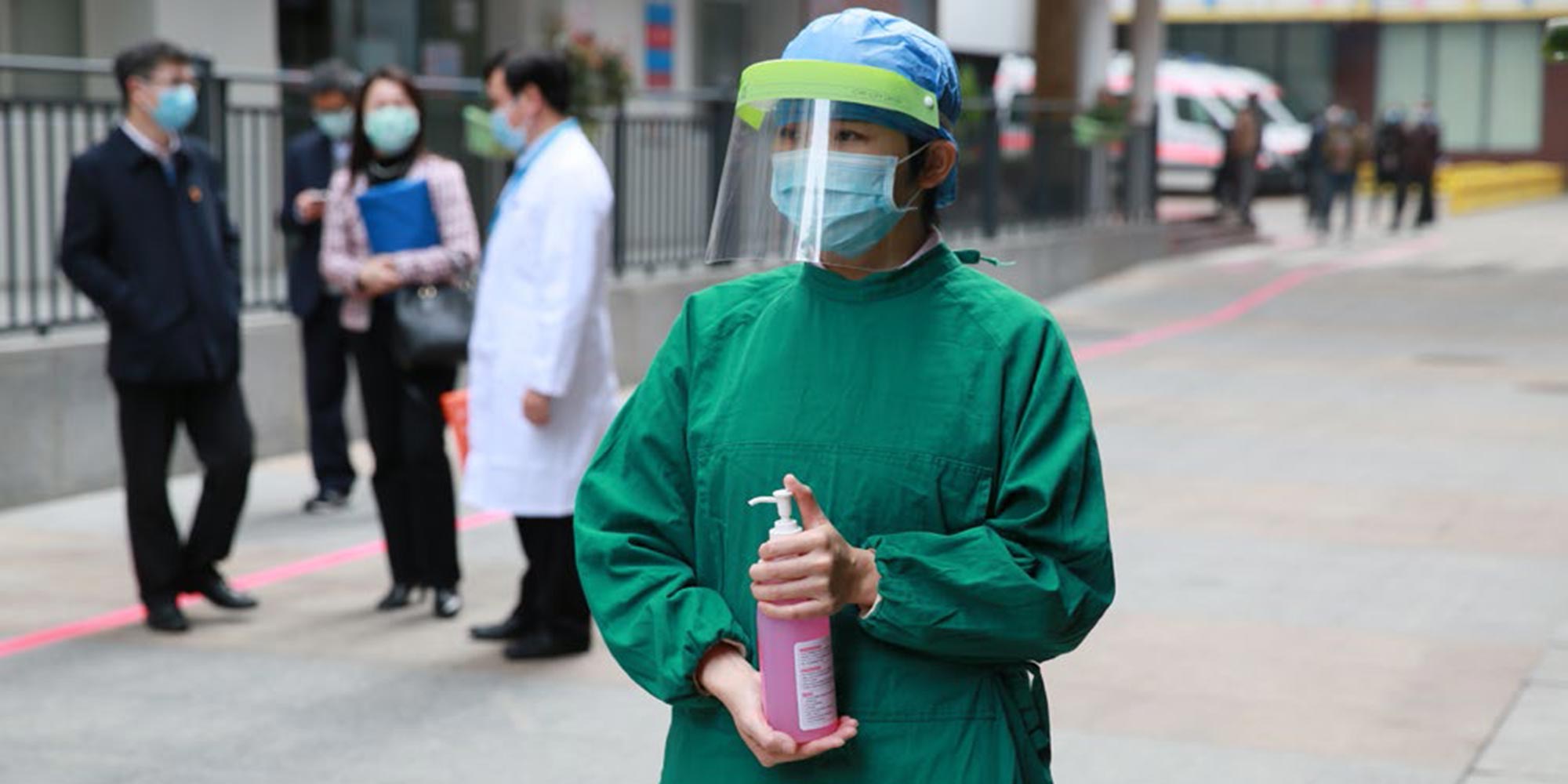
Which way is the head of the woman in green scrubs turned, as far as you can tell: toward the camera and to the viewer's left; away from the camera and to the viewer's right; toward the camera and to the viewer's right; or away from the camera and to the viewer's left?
toward the camera and to the viewer's left

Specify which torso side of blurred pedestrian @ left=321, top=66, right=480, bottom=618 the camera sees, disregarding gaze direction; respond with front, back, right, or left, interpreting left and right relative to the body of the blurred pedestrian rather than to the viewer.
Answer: front

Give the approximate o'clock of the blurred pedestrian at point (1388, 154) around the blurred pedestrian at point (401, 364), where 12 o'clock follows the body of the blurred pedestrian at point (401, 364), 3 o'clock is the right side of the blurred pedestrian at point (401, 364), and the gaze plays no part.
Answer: the blurred pedestrian at point (1388, 154) is roughly at 7 o'clock from the blurred pedestrian at point (401, 364).

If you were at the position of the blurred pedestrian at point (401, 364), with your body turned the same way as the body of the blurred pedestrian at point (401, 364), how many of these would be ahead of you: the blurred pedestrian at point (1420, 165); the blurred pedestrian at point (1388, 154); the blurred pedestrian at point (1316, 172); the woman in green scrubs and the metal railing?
1

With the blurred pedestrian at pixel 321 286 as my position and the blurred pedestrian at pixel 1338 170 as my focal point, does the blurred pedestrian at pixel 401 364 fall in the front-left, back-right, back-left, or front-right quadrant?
back-right

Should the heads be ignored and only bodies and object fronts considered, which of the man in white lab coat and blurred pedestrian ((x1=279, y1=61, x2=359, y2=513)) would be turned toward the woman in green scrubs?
the blurred pedestrian

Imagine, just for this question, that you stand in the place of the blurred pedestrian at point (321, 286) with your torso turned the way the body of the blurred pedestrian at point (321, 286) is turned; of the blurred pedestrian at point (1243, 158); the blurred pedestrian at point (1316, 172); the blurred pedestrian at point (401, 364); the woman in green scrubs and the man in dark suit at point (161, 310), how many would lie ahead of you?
3

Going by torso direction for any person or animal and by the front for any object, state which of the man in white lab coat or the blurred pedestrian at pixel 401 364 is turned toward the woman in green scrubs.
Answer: the blurred pedestrian

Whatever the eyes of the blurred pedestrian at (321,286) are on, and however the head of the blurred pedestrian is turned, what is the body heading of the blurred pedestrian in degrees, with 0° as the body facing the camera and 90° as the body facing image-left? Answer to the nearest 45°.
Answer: approximately 0°

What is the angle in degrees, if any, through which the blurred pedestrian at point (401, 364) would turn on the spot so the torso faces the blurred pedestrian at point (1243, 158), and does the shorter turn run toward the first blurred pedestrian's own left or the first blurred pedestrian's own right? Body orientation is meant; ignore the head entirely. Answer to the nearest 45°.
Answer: approximately 135° to the first blurred pedestrian's own left

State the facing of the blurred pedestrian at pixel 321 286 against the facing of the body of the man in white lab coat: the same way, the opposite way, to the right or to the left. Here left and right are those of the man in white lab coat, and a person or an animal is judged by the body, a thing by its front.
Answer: to the left

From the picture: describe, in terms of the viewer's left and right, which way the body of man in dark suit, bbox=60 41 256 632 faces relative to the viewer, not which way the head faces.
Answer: facing the viewer and to the right of the viewer

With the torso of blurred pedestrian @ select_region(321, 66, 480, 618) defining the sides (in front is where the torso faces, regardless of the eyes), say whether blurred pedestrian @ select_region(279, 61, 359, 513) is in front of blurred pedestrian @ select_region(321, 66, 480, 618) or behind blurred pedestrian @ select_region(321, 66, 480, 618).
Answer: behind

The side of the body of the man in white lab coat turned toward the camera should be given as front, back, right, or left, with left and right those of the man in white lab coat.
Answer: left

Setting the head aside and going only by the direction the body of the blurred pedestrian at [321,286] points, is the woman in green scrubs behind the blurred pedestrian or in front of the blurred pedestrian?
in front

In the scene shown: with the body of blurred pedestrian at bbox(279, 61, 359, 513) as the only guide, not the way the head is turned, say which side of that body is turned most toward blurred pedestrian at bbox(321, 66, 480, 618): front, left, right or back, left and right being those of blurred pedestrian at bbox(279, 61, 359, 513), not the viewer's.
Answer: front
